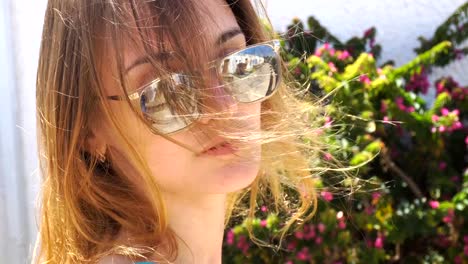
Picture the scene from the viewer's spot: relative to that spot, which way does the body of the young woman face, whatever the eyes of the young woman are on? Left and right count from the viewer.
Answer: facing the viewer and to the right of the viewer

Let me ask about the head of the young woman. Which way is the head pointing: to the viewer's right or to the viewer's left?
to the viewer's right

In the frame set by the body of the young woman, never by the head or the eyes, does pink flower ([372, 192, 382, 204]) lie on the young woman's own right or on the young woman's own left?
on the young woman's own left
